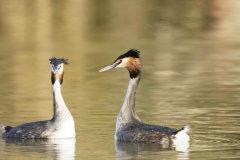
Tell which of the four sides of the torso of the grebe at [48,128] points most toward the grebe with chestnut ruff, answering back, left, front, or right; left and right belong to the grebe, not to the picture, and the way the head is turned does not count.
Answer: front

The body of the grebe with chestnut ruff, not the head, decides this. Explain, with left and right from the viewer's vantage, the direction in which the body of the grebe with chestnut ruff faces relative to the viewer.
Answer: facing to the left of the viewer

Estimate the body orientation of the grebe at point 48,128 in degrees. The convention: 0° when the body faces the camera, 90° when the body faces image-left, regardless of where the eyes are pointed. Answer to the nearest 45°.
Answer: approximately 315°

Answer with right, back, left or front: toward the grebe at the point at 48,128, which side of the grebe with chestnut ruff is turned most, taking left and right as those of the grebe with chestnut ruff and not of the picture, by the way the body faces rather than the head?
front
